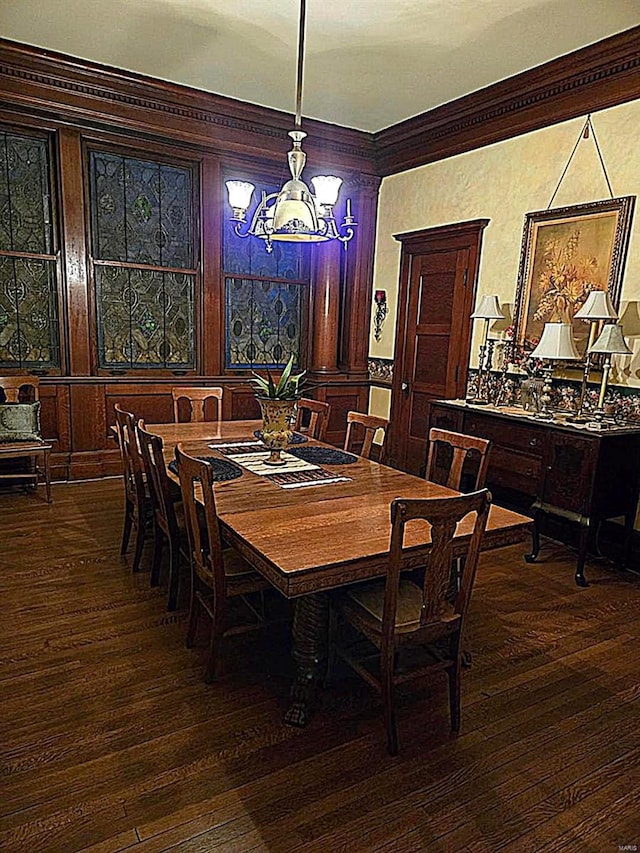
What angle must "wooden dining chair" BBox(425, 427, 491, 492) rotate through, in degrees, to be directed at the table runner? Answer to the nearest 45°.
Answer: approximately 45° to its right

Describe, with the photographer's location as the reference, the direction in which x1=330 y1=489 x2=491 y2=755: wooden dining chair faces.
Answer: facing away from the viewer and to the left of the viewer

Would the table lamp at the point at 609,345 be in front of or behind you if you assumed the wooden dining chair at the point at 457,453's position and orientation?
behind

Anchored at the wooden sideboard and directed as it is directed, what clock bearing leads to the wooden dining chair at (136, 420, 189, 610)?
The wooden dining chair is roughly at 12 o'clock from the wooden sideboard.

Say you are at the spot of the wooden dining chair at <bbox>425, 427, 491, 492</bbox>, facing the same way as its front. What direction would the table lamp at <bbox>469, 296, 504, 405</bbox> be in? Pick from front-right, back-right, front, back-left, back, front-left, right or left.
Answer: back-right
